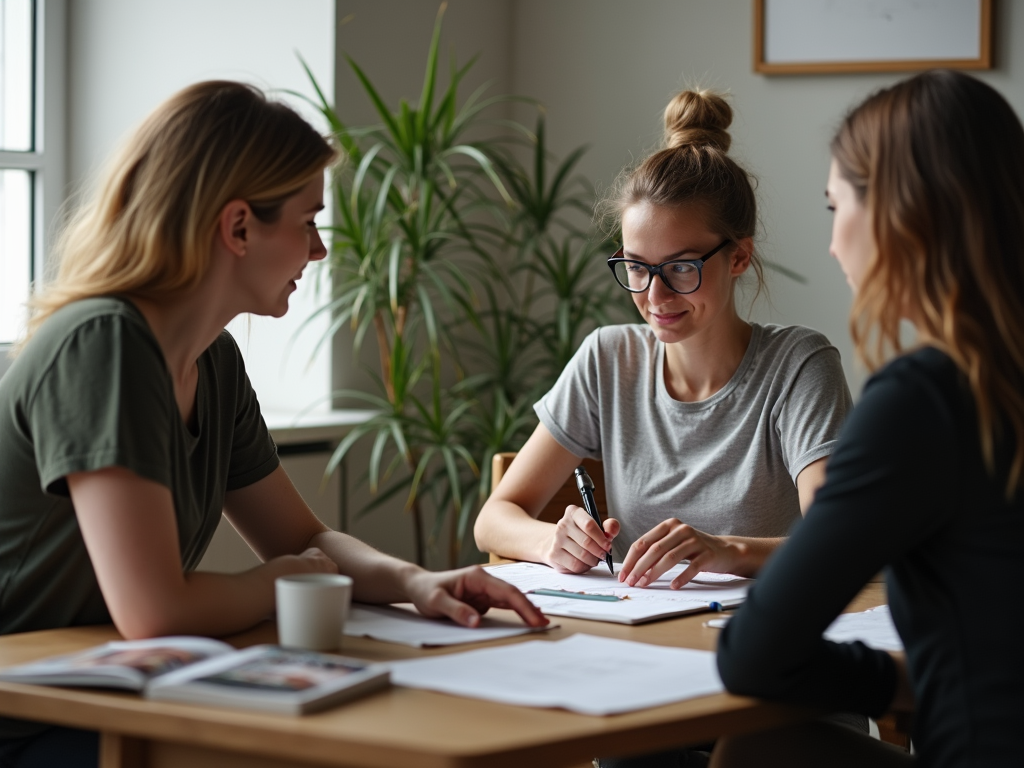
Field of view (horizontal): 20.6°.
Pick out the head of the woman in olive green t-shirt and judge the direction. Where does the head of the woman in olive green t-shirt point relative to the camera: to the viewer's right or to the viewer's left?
to the viewer's right

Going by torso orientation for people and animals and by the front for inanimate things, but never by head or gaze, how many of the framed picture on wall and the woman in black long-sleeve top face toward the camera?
1

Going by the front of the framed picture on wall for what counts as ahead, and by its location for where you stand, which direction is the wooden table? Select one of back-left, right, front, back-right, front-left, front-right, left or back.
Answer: front

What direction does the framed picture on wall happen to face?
toward the camera

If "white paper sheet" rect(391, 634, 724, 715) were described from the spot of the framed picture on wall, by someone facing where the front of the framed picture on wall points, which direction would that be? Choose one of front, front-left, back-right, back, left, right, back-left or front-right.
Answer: front

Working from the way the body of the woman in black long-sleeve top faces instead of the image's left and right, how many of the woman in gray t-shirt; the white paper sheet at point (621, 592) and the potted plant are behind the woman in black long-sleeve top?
0

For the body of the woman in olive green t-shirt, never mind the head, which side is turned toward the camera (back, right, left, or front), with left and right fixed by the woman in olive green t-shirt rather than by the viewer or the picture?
right

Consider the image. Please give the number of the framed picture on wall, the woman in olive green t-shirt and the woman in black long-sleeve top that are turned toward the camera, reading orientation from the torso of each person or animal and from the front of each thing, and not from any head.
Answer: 1

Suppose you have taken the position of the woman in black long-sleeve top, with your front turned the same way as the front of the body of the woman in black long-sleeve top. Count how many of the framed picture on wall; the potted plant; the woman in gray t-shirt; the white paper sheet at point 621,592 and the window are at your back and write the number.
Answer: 0

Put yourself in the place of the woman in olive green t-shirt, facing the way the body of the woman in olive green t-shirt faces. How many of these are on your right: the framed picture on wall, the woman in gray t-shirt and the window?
0

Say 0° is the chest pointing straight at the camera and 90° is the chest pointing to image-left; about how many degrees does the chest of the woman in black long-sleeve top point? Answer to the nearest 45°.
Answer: approximately 135°

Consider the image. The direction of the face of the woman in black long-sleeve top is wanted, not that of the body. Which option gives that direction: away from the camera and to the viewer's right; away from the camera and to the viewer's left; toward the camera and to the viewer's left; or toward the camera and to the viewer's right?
away from the camera and to the viewer's left

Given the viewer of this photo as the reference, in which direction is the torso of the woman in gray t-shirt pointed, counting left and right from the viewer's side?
facing the viewer and to the left of the viewer
